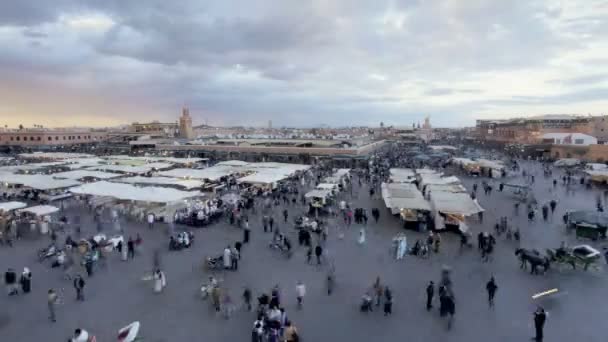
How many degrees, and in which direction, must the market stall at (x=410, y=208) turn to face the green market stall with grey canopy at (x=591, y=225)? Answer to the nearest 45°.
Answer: approximately 90° to its left

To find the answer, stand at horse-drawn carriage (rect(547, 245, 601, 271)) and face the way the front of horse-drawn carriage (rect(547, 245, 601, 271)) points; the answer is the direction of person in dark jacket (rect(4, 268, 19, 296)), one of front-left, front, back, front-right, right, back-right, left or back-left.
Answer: front-left

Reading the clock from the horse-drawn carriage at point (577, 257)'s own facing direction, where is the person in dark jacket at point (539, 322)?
The person in dark jacket is roughly at 9 o'clock from the horse-drawn carriage.

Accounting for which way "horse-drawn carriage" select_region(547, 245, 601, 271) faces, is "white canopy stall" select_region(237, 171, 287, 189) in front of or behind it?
in front

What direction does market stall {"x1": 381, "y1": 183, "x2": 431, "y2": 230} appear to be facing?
toward the camera

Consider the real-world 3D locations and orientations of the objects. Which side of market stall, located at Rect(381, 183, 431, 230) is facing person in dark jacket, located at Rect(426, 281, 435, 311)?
front

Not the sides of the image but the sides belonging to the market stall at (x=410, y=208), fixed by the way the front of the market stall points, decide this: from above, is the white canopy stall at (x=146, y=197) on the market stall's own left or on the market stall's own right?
on the market stall's own right

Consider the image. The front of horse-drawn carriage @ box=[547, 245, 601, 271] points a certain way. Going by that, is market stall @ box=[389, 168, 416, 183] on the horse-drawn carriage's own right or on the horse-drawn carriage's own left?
on the horse-drawn carriage's own right

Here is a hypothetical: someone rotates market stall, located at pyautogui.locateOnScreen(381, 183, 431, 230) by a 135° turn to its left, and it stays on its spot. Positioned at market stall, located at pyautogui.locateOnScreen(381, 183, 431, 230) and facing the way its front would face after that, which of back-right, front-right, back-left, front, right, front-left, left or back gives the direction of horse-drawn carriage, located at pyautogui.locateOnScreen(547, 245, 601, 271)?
right

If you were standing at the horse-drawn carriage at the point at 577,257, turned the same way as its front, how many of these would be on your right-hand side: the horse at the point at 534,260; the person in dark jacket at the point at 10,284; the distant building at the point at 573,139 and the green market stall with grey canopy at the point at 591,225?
2

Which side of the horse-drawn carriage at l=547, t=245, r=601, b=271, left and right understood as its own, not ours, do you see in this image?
left

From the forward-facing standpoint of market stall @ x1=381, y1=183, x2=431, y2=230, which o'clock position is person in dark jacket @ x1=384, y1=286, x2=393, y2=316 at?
The person in dark jacket is roughly at 12 o'clock from the market stall.

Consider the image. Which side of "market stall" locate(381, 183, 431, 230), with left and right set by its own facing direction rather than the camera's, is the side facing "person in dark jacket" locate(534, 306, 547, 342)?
front

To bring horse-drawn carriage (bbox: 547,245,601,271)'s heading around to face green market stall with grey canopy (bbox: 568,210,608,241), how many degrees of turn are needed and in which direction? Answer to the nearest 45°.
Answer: approximately 90° to its right
